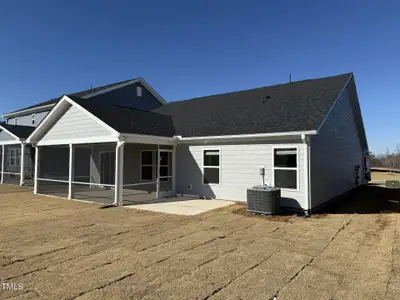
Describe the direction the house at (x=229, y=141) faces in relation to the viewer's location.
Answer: facing away from the viewer and to the right of the viewer
